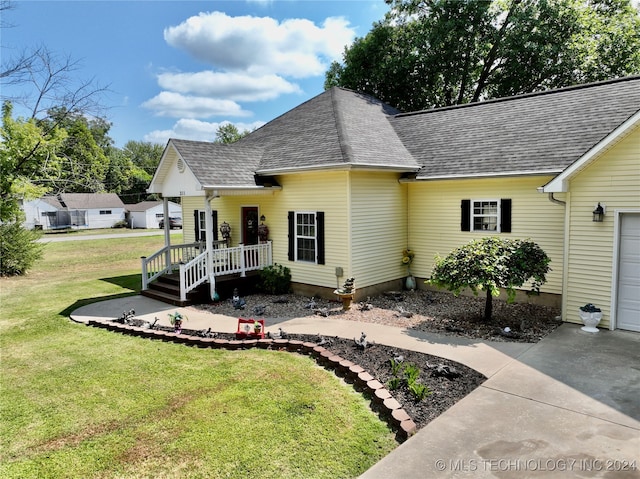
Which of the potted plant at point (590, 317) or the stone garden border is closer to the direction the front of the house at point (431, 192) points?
the stone garden border

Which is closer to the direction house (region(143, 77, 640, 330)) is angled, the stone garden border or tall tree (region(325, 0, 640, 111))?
the stone garden border

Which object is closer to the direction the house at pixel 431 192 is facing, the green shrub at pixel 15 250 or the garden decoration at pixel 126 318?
the garden decoration

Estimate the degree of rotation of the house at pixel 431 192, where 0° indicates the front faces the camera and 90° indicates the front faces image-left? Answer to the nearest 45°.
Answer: approximately 45°

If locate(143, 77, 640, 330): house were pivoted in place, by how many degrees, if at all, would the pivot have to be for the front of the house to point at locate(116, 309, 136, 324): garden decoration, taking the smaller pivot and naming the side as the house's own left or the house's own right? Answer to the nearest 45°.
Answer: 0° — it already faces it

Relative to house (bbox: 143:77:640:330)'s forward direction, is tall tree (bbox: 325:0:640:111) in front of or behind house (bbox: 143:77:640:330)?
behind

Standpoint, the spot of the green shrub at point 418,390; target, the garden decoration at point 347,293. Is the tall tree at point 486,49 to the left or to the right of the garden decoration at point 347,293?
right

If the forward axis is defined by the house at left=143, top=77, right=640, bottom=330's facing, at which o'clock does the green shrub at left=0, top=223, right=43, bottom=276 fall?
The green shrub is roughly at 2 o'clock from the house.

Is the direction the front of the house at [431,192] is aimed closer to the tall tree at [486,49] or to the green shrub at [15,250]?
the green shrub

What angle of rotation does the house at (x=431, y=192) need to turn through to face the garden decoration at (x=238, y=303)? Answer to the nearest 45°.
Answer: approximately 45° to its right

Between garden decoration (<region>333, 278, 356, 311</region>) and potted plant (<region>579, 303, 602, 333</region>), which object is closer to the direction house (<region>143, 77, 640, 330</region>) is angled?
the garden decoration
